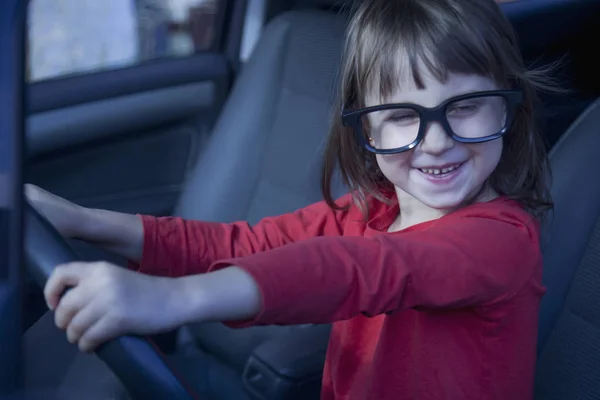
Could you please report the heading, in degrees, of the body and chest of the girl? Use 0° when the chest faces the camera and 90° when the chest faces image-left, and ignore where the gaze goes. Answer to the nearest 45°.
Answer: approximately 45°
